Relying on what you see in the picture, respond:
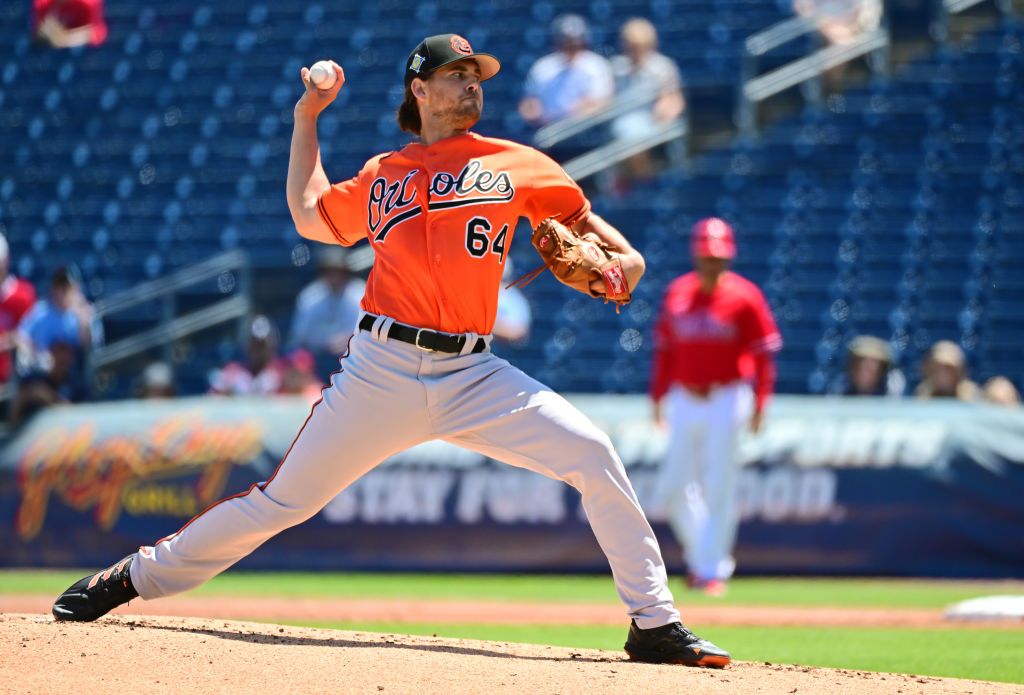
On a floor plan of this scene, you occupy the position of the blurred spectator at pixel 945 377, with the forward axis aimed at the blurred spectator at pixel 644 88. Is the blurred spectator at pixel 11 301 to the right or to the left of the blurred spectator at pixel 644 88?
left

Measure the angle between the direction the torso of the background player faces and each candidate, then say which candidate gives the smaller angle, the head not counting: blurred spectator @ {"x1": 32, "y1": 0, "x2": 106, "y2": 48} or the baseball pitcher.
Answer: the baseball pitcher

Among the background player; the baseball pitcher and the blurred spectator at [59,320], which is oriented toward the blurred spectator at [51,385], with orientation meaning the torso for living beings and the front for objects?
the blurred spectator at [59,320]

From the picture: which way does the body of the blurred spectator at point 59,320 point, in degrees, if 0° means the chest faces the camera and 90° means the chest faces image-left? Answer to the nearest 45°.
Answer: approximately 0°

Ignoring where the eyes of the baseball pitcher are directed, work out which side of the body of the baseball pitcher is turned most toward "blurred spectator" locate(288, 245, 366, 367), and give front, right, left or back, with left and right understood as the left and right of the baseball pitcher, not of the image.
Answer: back

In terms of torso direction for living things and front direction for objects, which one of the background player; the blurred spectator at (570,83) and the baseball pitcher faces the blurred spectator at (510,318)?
the blurred spectator at (570,83)

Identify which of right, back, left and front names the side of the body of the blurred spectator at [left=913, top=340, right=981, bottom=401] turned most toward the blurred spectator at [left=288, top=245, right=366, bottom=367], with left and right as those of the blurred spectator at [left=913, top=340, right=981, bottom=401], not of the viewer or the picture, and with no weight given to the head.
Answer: right

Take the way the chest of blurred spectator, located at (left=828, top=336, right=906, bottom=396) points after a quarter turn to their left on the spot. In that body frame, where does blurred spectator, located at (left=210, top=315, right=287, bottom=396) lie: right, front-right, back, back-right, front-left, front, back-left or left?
back

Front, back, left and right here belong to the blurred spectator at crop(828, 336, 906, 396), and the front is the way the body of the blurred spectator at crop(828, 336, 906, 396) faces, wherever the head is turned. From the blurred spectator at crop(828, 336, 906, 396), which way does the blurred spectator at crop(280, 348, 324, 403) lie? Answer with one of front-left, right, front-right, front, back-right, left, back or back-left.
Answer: right

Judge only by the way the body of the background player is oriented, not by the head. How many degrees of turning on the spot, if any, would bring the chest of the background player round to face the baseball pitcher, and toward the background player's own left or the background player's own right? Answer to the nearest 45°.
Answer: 0° — they already face them

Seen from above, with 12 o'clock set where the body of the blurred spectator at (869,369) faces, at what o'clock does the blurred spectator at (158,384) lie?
the blurred spectator at (158,384) is roughly at 3 o'clock from the blurred spectator at (869,369).
